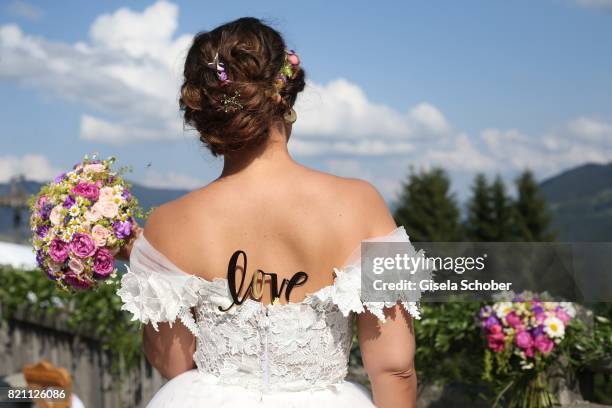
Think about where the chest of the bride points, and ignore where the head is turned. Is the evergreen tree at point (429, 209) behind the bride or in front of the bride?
in front

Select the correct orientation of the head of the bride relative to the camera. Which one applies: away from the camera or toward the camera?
away from the camera

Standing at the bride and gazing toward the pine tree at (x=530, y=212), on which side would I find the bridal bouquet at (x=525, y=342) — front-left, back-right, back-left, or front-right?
front-right

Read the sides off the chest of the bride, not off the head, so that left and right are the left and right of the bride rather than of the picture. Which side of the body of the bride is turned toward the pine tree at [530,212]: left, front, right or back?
front

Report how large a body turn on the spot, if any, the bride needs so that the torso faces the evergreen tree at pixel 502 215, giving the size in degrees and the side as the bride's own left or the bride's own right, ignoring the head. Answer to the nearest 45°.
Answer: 0° — they already face it

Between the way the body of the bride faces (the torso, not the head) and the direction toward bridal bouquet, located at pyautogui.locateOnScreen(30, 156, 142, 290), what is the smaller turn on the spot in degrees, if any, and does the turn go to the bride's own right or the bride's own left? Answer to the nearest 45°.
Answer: approximately 45° to the bride's own left

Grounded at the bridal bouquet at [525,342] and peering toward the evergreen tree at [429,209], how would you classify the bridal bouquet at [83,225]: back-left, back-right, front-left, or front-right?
back-left

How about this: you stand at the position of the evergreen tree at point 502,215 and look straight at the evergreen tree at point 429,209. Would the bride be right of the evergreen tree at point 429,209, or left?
left

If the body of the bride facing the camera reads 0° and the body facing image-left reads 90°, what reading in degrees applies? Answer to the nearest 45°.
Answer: approximately 180°
